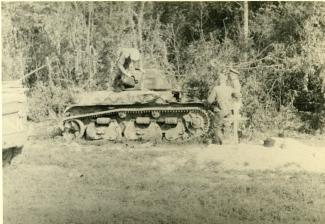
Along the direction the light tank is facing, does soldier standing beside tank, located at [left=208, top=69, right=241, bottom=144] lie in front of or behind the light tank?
in front

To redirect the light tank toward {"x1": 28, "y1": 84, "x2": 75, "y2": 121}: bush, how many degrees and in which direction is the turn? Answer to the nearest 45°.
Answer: approximately 135° to its left

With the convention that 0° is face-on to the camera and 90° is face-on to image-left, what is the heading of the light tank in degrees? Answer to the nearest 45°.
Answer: approximately 270°
